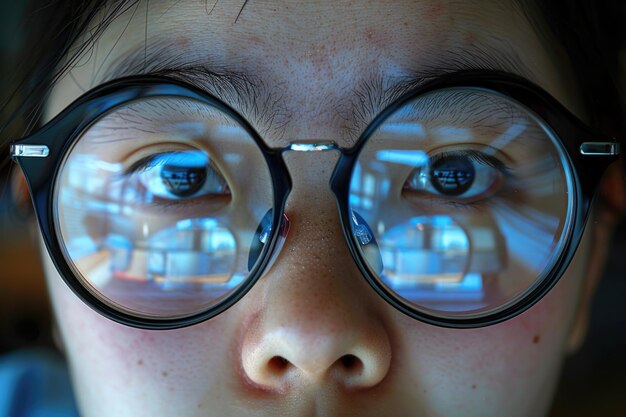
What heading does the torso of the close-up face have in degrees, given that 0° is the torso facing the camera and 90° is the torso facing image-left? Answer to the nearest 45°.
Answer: approximately 0°

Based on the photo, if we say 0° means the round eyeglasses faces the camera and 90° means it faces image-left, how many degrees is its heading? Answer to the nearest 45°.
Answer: approximately 0°
